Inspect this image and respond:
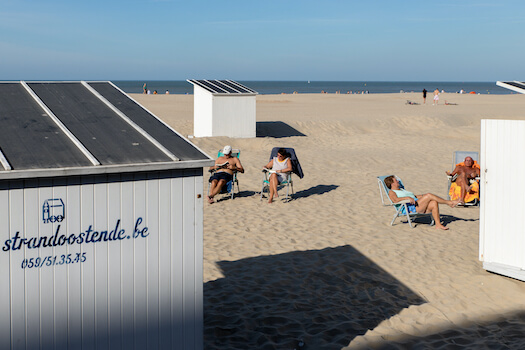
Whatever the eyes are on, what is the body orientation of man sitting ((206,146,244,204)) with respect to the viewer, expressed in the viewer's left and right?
facing the viewer and to the left of the viewer

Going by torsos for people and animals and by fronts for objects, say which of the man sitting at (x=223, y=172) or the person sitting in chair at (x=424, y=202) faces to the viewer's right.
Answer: the person sitting in chair

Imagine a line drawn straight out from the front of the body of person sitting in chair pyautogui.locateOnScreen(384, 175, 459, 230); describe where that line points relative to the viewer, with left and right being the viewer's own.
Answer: facing to the right of the viewer

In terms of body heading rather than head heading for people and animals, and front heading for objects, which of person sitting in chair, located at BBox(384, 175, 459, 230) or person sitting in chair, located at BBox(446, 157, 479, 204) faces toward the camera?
person sitting in chair, located at BBox(446, 157, 479, 204)

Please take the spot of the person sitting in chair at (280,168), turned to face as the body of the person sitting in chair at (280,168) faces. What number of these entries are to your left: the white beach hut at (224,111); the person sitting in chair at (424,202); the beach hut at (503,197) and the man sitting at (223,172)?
2

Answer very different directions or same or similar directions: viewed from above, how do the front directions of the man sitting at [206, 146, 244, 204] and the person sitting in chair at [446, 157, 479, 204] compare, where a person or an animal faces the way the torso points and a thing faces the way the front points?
same or similar directions

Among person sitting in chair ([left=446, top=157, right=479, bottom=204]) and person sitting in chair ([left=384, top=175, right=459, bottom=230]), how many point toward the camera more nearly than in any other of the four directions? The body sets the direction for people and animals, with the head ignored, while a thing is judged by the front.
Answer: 1

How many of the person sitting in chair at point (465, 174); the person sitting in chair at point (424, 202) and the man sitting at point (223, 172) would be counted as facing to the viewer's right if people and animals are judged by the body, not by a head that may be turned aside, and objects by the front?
1

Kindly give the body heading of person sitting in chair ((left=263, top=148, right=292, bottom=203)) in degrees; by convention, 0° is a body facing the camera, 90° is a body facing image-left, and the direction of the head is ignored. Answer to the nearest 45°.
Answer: approximately 45°

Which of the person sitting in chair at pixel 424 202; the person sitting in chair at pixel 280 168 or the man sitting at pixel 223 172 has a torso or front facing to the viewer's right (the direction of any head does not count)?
the person sitting in chair at pixel 424 202

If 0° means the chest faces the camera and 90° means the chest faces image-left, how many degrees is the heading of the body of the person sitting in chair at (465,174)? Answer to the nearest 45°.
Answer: approximately 0°

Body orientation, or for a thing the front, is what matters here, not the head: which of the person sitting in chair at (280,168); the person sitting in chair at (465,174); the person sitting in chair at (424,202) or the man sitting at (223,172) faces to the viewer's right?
the person sitting in chair at (424,202)

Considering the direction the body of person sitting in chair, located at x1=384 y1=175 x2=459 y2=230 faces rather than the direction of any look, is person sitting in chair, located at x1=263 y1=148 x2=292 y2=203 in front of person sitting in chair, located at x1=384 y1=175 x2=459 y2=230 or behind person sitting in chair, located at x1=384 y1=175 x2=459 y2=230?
behind

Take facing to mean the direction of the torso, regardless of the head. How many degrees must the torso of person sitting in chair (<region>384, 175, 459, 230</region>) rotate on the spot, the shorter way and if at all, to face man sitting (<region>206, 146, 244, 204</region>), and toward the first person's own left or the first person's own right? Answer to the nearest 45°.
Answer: approximately 180°
